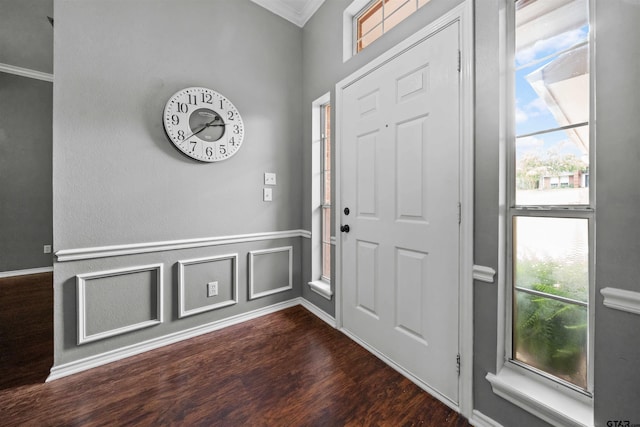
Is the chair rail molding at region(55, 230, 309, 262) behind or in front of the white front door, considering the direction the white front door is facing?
in front

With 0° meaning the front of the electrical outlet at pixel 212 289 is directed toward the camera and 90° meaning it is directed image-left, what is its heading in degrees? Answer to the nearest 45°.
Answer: approximately 315°

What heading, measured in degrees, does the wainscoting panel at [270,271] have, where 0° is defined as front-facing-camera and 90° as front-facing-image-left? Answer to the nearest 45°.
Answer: approximately 315°

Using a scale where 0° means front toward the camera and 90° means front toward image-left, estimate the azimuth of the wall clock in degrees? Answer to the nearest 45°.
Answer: approximately 315°

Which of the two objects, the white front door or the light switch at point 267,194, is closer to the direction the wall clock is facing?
the white front door

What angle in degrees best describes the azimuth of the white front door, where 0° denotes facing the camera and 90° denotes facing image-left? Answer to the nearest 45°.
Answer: approximately 45°

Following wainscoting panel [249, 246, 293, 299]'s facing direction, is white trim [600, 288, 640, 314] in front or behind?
in front

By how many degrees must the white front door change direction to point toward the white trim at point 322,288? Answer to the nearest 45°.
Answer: approximately 90° to its right

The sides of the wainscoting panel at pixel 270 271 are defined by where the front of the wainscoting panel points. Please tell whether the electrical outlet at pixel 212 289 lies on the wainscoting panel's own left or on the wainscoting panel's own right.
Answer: on the wainscoting panel's own right

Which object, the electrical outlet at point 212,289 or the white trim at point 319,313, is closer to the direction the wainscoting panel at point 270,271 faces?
the white trim

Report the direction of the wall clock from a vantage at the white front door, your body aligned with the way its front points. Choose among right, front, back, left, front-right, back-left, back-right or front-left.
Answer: front-right
